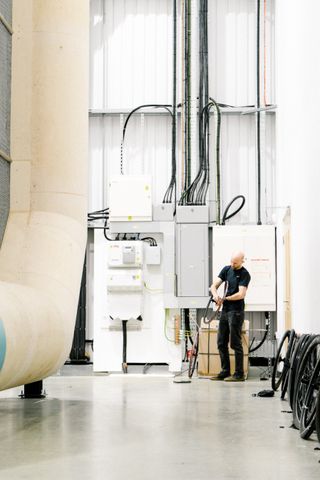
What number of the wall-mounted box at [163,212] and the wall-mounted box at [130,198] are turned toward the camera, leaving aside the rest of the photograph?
2

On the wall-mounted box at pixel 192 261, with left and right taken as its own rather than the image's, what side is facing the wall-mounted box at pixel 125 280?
right

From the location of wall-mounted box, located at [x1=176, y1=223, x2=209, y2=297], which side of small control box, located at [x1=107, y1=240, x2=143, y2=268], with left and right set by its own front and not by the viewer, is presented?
left

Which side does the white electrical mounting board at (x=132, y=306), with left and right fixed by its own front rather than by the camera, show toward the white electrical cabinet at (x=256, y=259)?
left

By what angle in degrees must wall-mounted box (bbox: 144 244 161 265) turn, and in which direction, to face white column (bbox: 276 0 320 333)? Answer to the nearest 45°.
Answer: approximately 45° to its left

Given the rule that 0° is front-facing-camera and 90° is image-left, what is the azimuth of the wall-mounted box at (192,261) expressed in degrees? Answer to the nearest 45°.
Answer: approximately 0°

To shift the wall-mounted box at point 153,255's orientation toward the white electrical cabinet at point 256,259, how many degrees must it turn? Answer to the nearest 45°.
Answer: approximately 90° to its left
